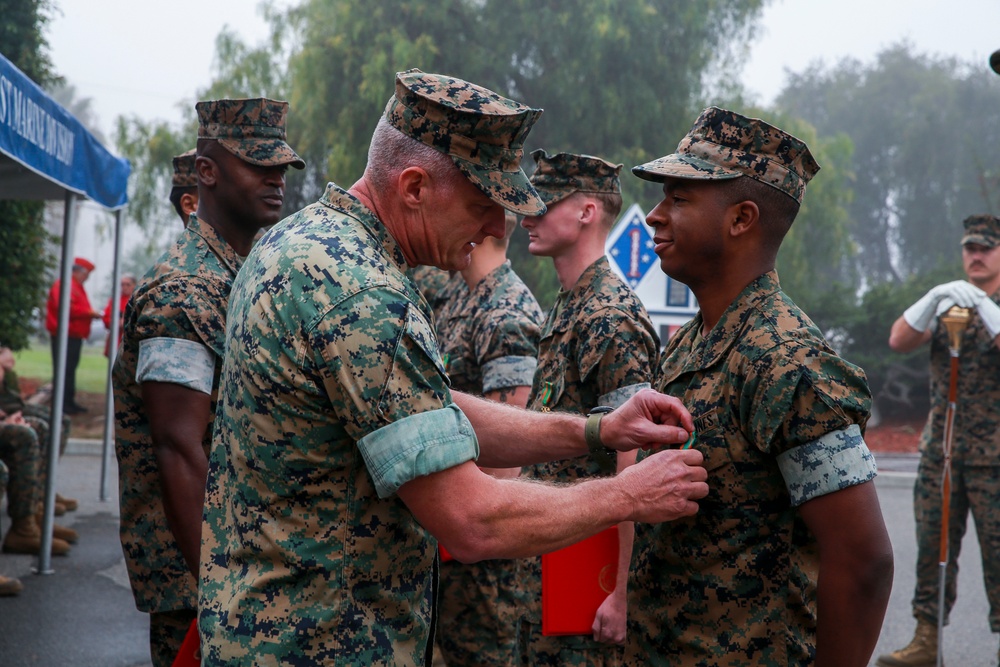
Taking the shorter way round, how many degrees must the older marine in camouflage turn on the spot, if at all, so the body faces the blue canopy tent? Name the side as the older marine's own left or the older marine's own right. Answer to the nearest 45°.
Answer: approximately 135° to the older marine's own left

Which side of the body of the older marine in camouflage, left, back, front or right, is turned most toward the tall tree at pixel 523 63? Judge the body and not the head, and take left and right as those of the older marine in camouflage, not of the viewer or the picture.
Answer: left

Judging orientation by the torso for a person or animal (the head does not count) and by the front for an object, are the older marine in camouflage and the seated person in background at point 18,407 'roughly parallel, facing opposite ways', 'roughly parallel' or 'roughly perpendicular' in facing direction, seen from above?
roughly parallel

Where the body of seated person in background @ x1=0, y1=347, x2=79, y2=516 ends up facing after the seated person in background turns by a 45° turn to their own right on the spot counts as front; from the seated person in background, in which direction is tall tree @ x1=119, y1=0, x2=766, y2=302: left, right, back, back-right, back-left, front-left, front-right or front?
left

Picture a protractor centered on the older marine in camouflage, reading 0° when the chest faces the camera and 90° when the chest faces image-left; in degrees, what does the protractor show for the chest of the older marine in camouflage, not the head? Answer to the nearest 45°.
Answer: approximately 270°

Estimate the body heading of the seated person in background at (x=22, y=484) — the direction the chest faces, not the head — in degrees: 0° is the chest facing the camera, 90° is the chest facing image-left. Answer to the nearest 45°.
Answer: approximately 270°

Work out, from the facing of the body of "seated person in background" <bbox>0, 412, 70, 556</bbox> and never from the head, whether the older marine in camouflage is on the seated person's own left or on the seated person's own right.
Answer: on the seated person's own right

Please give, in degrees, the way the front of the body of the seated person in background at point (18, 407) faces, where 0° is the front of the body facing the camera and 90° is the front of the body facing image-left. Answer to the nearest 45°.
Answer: approximately 270°

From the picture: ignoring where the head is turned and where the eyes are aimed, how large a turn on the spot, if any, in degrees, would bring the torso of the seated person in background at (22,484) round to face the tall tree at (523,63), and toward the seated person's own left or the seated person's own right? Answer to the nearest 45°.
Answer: approximately 45° to the seated person's own left

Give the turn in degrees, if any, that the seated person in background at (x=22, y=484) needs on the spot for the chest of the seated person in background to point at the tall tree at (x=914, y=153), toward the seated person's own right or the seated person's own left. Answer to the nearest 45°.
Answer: approximately 45° to the seated person's own left

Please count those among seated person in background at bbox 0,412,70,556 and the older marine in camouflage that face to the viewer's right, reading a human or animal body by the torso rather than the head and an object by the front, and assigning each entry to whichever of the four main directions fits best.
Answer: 2

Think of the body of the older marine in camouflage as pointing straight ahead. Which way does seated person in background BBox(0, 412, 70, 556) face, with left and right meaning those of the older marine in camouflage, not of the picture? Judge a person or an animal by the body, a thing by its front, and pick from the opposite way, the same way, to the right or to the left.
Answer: the same way
